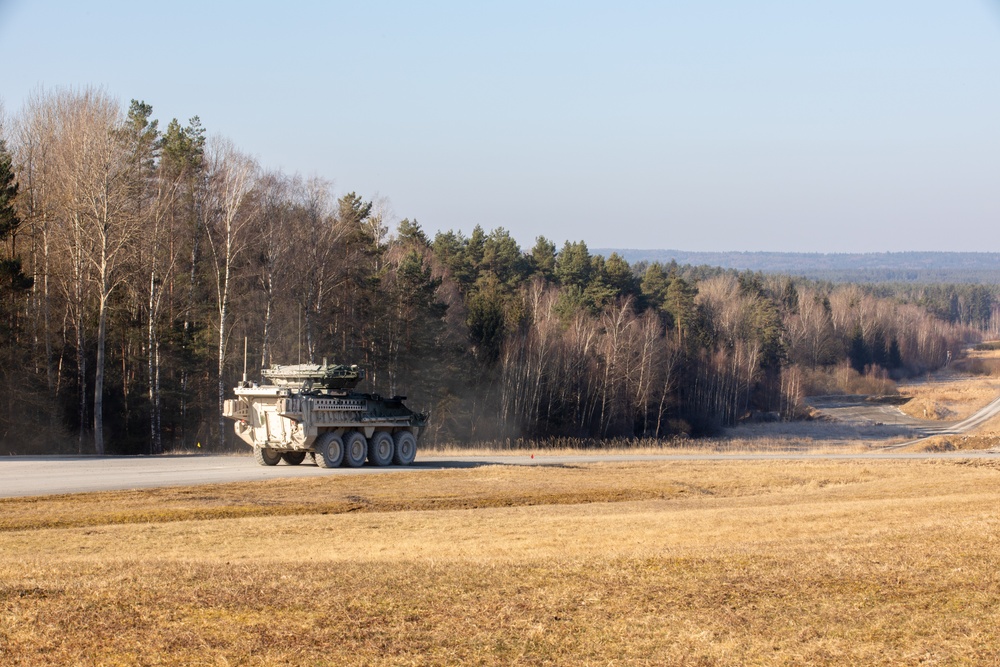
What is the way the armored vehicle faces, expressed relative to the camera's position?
facing away from the viewer and to the right of the viewer
